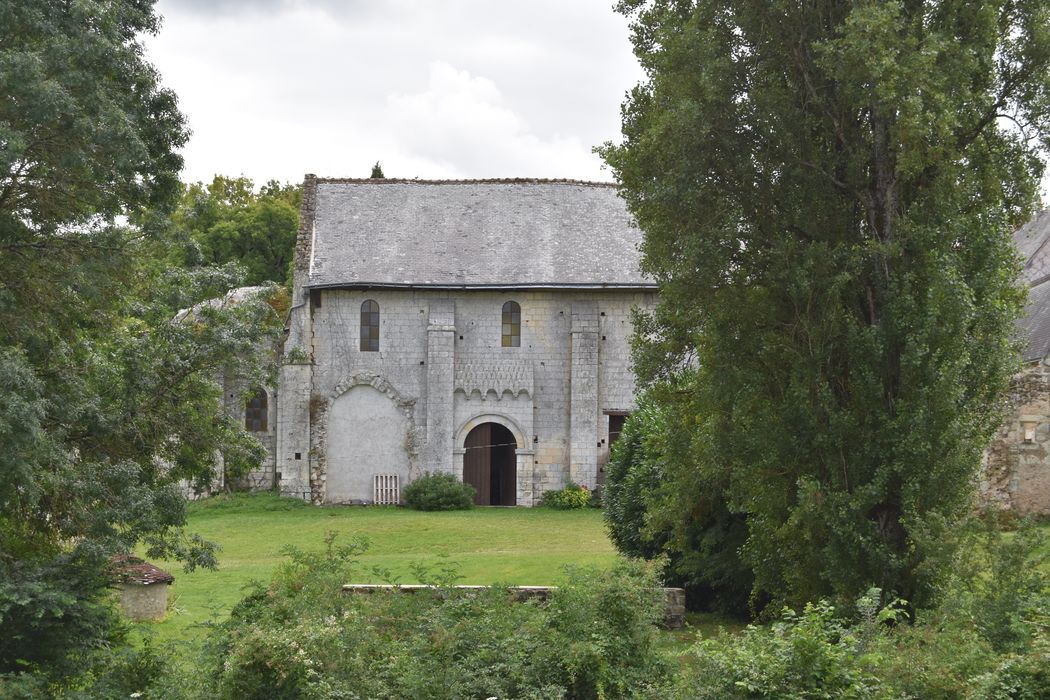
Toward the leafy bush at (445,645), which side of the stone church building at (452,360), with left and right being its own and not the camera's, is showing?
front

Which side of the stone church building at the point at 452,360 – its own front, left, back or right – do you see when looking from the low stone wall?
front

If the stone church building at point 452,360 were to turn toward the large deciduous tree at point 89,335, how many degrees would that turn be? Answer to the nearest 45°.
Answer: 0° — it already faces it

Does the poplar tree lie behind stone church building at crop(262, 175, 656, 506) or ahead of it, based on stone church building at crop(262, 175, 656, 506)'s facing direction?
ahead

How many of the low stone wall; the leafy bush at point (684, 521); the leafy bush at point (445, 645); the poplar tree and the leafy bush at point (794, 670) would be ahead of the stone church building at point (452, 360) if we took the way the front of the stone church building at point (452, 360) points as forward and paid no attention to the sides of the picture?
5

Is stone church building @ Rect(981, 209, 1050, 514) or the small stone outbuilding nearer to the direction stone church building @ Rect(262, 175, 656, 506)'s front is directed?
the small stone outbuilding

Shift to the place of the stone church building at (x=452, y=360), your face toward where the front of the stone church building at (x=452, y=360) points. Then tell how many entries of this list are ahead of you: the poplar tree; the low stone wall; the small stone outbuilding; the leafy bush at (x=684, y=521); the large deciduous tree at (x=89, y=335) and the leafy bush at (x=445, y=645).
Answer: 6

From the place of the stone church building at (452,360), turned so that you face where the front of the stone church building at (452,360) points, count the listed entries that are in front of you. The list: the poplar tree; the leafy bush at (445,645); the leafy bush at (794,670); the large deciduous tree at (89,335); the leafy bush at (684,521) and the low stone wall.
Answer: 6

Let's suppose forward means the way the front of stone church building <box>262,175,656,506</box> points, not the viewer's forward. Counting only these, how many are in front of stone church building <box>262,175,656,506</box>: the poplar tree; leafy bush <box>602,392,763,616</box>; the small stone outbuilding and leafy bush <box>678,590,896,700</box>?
4

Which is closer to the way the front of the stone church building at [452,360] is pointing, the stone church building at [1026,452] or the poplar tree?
the poplar tree

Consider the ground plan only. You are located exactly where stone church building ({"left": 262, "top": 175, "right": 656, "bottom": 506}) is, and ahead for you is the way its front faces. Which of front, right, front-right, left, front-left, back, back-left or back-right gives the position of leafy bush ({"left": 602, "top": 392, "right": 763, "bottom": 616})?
front

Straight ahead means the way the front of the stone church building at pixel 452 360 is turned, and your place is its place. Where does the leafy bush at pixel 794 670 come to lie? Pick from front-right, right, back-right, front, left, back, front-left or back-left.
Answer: front

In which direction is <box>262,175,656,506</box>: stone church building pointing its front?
toward the camera

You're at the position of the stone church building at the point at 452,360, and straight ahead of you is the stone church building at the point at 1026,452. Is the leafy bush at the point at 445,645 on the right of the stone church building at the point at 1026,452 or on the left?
right

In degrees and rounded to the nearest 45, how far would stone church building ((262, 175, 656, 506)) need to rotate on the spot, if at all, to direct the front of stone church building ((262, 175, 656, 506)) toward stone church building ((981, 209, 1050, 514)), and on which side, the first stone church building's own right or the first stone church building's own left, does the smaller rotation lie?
approximately 45° to the first stone church building's own left
